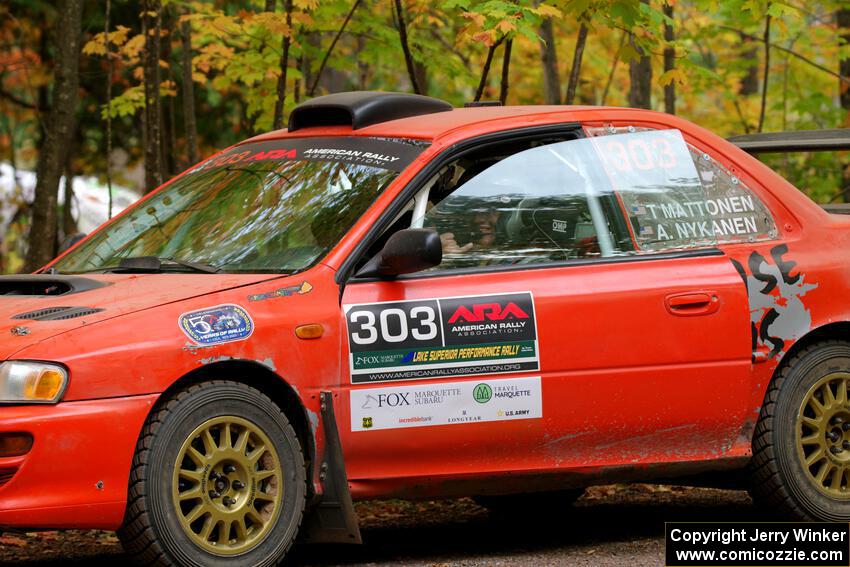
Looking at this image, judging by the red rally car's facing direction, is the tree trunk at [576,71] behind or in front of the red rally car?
behind

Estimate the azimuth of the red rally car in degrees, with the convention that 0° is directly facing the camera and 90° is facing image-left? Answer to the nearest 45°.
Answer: approximately 45°

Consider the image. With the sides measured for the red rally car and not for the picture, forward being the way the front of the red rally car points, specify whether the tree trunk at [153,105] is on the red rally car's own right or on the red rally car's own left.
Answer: on the red rally car's own right

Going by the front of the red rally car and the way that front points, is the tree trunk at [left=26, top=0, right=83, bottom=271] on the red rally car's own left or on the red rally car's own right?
on the red rally car's own right

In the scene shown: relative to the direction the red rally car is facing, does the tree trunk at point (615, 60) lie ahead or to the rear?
to the rear

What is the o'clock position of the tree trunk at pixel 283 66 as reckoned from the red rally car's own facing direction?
The tree trunk is roughly at 4 o'clock from the red rally car.

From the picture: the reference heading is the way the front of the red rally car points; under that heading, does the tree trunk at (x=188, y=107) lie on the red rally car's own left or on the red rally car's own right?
on the red rally car's own right

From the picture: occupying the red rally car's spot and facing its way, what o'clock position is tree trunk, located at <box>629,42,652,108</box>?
The tree trunk is roughly at 5 o'clock from the red rally car.
